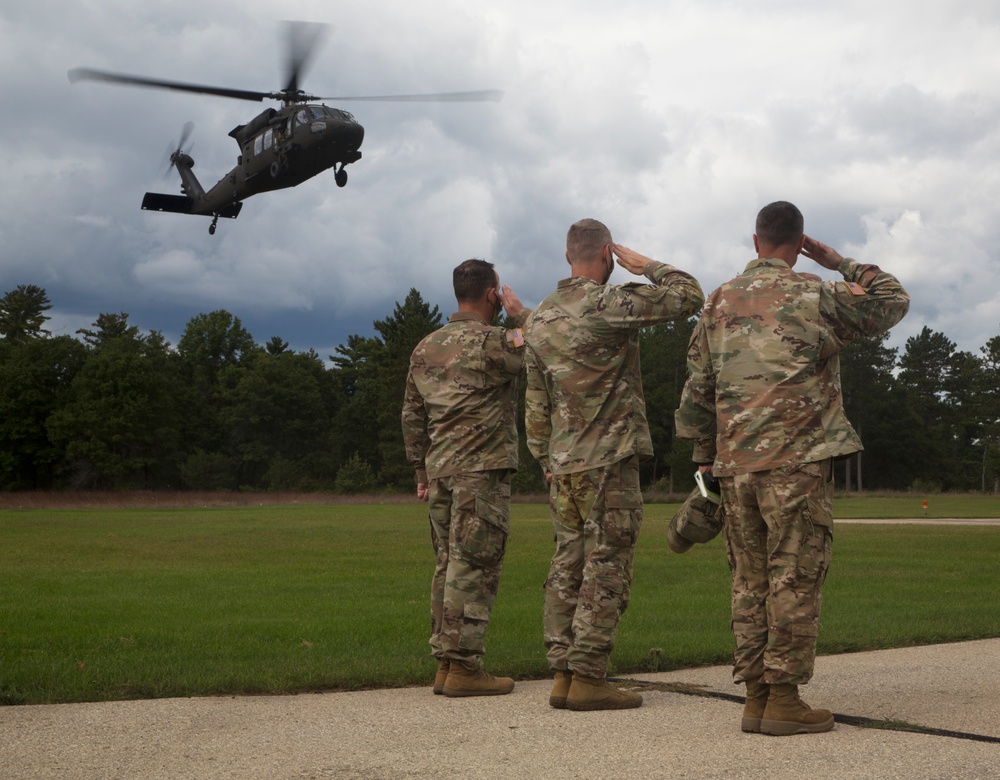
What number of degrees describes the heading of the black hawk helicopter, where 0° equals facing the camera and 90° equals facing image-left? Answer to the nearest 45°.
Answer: approximately 315°

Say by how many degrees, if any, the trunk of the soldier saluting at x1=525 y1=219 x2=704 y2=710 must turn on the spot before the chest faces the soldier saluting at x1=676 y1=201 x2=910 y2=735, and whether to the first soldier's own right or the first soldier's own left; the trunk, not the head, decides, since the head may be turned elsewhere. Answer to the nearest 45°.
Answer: approximately 90° to the first soldier's own right

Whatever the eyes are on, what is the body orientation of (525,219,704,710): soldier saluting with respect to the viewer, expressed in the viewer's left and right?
facing away from the viewer and to the right of the viewer

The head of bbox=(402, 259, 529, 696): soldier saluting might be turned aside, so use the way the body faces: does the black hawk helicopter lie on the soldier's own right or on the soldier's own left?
on the soldier's own left

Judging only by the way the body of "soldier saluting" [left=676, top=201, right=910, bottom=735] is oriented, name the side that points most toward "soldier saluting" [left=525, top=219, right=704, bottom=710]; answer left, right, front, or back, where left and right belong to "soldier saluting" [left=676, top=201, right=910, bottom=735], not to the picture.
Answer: left

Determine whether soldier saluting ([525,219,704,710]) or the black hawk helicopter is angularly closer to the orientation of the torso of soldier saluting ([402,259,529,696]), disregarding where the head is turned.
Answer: the black hawk helicopter

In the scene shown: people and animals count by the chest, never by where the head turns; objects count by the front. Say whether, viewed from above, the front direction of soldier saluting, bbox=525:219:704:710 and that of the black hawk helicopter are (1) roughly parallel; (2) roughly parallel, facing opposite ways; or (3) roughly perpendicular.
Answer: roughly perpendicular

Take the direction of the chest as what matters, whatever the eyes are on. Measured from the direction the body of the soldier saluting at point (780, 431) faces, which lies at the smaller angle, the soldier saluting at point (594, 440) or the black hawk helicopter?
the black hawk helicopter
